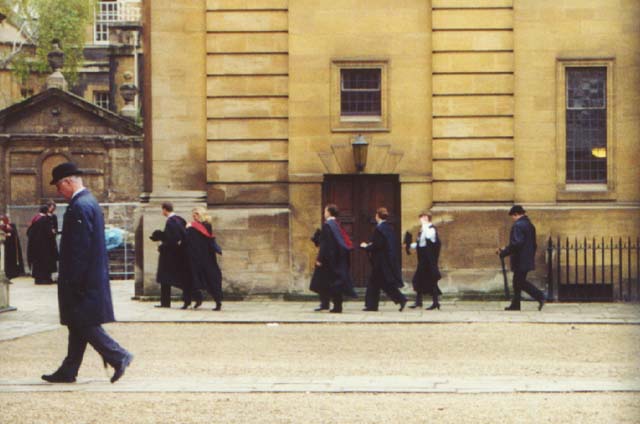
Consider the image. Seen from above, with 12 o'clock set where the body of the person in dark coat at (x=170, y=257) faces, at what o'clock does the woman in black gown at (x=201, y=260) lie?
The woman in black gown is roughly at 7 o'clock from the person in dark coat.
